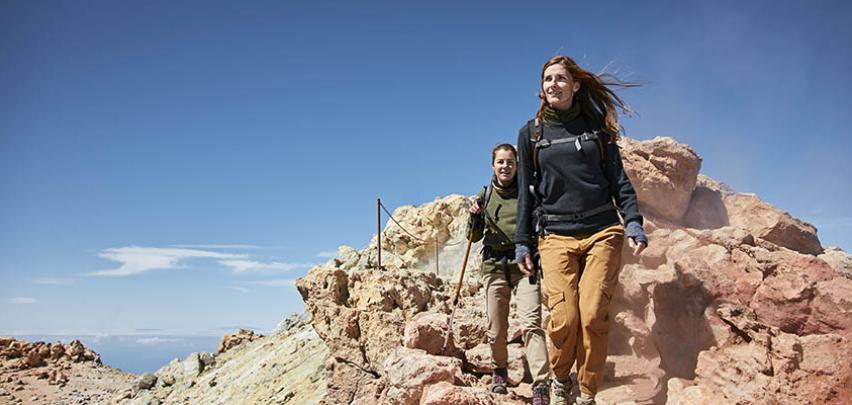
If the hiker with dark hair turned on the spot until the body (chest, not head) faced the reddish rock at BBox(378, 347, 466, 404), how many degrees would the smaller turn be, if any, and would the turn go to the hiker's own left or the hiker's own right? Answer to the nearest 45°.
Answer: approximately 45° to the hiker's own right

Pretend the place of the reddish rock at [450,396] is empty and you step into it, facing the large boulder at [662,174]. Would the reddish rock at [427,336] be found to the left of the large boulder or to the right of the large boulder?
left

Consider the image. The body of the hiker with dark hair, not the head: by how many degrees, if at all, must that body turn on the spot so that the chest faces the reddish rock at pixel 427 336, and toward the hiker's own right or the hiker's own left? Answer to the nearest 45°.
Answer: approximately 90° to the hiker's own right

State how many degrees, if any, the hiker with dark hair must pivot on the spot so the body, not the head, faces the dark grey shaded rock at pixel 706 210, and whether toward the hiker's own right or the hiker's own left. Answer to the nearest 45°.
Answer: approximately 135° to the hiker's own left

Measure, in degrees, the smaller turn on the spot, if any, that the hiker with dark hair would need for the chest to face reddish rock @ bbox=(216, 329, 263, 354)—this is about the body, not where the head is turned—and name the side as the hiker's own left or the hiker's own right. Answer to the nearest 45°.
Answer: approximately 135° to the hiker's own right

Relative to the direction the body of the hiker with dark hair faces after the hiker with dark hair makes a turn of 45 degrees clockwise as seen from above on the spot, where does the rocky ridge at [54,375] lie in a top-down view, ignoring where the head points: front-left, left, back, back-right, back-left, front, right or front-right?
right

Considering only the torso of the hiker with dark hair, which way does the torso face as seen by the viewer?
toward the camera

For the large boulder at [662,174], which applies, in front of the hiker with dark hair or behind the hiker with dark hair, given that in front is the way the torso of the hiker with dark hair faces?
behind
